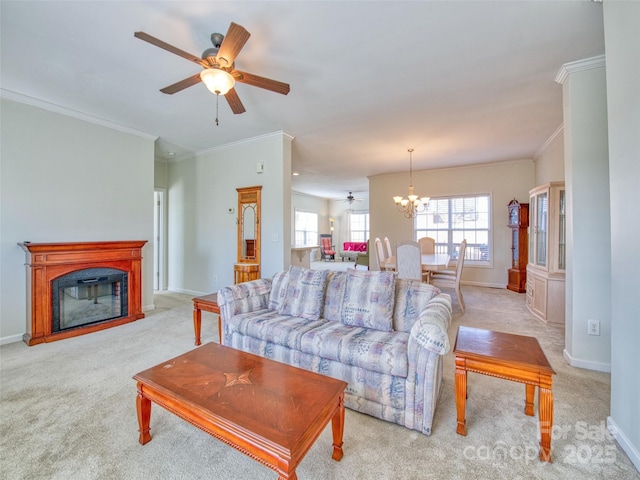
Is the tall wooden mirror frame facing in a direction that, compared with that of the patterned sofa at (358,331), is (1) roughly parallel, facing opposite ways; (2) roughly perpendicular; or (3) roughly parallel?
roughly parallel

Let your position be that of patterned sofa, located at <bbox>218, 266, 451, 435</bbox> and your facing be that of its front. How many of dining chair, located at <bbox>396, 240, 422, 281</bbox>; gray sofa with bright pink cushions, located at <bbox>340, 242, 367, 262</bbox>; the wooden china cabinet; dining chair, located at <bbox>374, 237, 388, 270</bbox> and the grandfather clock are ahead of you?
0

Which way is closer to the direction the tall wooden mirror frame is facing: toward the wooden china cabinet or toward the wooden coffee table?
the wooden coffee table

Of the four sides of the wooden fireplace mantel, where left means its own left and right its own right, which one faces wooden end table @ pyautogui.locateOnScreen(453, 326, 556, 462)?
front

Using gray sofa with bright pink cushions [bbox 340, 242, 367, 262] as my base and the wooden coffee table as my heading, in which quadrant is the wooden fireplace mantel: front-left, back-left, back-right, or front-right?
front-right

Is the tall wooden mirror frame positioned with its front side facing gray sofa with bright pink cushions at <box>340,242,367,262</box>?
no

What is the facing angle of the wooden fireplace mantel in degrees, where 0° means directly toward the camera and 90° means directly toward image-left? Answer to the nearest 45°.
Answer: approximately 315°

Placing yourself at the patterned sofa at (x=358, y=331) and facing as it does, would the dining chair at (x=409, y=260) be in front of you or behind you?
behind

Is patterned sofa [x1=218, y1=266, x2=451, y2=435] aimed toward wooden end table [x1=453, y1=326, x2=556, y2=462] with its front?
no

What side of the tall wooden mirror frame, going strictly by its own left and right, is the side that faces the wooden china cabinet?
left

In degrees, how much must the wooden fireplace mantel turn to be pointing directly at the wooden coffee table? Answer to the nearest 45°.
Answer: approximately 45° to its right

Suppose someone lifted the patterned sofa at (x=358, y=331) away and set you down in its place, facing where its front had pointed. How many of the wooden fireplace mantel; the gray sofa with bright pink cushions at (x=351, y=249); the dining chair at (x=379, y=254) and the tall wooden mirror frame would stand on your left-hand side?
0

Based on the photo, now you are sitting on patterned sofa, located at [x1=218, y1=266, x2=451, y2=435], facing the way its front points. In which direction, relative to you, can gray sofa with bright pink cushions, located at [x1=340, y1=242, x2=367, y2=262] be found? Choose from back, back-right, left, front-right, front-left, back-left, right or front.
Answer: back-right

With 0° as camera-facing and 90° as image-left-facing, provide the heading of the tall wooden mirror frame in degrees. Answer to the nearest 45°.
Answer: approximately 45°

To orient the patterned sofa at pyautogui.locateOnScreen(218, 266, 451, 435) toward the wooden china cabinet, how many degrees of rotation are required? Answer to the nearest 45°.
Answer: approximately 180°

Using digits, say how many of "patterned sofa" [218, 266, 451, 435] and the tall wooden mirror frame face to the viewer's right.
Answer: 0

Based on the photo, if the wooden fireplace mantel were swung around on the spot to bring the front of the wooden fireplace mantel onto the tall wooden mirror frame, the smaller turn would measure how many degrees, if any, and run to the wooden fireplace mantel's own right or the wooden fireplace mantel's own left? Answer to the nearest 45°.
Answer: approximately 45° to the wooden fireplace mantel's own left

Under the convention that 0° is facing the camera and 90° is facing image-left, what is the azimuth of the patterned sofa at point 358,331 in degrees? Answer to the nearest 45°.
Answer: approximately 45°

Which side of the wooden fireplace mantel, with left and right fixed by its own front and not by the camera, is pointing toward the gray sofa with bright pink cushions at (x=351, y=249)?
left

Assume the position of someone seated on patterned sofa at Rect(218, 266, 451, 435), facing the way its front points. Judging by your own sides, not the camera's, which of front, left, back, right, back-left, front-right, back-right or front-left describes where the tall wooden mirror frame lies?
right

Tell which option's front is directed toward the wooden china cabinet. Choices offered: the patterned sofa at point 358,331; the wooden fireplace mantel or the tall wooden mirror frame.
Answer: the wooden fireplace mantel
